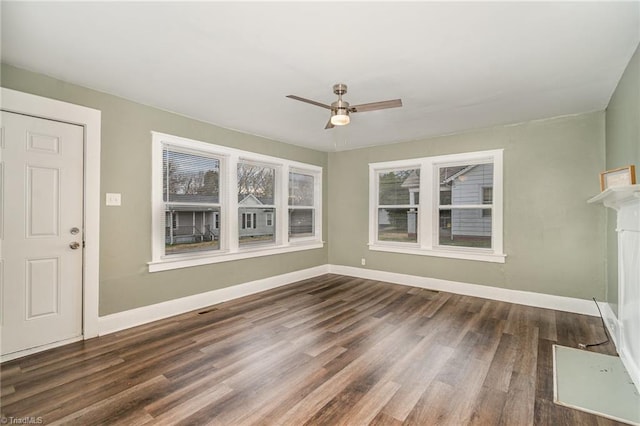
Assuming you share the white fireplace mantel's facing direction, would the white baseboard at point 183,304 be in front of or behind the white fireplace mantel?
in front

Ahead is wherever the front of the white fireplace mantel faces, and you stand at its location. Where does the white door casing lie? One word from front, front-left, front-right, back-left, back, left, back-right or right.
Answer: front-left

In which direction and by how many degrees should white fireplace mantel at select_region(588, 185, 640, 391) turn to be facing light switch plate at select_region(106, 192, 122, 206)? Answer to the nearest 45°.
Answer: approximately 45° to its left

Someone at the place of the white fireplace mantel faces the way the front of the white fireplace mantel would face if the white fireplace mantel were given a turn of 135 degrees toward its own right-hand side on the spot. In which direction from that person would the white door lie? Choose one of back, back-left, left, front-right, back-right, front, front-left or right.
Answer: back

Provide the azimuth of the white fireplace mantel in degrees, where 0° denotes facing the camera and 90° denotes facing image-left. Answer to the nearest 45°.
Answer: approximately 90°

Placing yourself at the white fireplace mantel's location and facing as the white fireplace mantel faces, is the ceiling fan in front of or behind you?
in front

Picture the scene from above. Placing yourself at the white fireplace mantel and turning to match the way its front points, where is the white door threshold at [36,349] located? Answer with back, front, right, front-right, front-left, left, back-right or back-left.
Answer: front-left

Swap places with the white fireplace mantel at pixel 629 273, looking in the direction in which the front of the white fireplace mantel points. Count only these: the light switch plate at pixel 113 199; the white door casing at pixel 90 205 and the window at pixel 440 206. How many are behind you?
0
